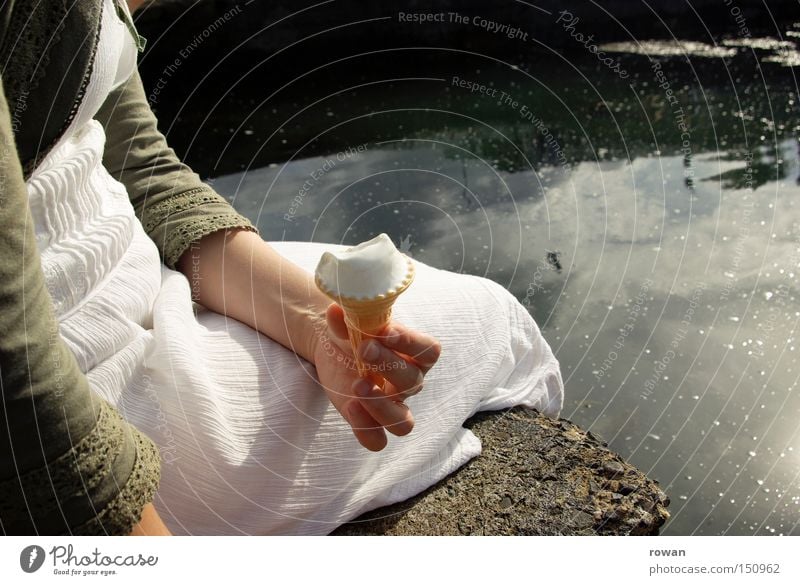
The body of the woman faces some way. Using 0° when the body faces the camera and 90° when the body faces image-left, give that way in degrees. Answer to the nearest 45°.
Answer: approximately 315°
